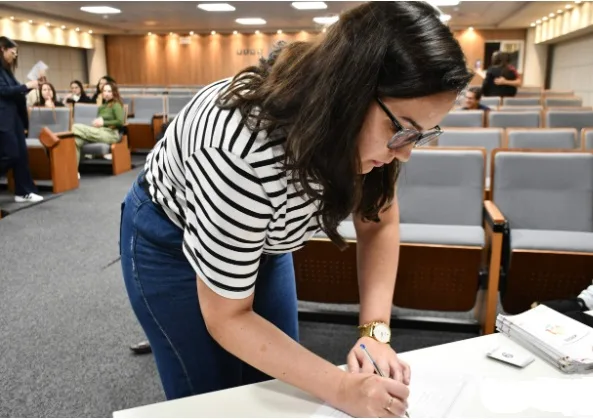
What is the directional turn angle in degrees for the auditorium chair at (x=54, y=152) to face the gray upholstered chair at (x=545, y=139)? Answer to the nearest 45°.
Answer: approximately 90° to its left

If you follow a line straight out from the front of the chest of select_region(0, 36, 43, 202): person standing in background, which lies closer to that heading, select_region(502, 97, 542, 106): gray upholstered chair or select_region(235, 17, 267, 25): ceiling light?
the gray upholstered chair

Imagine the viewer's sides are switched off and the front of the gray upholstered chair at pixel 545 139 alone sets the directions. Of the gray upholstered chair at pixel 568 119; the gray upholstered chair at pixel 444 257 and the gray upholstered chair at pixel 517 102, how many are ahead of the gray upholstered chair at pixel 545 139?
1

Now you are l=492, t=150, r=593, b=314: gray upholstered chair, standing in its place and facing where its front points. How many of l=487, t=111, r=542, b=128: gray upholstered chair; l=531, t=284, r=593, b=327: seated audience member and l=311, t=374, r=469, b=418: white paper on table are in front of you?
2

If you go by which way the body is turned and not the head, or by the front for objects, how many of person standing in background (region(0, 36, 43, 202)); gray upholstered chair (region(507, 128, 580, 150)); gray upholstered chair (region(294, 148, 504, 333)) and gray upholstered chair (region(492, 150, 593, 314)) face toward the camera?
3

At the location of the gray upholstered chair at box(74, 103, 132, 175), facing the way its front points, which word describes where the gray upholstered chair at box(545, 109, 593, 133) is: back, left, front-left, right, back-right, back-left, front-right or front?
left

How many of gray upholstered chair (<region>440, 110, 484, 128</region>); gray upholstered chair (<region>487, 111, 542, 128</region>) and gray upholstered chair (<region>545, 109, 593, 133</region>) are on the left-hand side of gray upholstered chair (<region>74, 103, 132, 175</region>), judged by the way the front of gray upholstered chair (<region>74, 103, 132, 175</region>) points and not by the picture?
3

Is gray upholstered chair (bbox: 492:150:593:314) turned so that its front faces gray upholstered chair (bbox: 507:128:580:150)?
no

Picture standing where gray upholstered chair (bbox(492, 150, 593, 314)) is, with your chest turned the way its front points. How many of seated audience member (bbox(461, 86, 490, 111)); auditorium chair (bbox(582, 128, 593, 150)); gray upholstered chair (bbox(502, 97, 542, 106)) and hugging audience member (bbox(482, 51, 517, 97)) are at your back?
4

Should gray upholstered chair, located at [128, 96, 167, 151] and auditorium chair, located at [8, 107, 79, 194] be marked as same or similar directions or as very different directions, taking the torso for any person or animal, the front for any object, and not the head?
same or similar directions

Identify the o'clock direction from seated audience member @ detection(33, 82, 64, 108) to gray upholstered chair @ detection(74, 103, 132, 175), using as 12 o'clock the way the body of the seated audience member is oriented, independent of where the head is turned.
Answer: The gray upholstered chair is roughly at 10 o'clock from the seated audience member.

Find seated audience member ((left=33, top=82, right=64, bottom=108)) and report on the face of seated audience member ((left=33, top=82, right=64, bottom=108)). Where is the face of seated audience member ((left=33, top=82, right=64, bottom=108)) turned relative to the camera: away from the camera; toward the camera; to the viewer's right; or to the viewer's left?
toward the camera

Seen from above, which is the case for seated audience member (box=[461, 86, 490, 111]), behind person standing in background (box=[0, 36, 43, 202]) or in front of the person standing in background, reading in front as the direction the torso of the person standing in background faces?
in front

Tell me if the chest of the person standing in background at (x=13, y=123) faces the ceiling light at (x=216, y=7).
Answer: no

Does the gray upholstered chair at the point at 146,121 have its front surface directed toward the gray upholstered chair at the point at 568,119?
no

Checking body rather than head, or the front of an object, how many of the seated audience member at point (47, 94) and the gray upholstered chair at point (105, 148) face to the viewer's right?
0

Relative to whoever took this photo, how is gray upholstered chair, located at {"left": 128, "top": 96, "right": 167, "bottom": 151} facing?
facing the viewer and to the left of the viewer

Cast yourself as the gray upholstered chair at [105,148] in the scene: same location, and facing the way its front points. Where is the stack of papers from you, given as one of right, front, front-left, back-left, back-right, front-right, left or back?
front-left

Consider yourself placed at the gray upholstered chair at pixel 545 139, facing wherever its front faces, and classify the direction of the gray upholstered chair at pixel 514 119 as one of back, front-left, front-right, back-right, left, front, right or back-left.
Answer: back

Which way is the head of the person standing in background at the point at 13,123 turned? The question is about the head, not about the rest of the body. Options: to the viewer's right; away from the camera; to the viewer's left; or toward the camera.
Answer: to the viewer's right

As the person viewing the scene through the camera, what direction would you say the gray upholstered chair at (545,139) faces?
facing the viewer

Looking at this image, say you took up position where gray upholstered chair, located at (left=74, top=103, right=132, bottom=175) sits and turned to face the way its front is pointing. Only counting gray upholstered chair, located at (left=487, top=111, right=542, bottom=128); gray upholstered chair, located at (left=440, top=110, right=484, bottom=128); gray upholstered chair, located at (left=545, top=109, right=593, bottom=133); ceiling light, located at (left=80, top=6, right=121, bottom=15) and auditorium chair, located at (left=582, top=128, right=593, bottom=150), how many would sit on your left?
4
